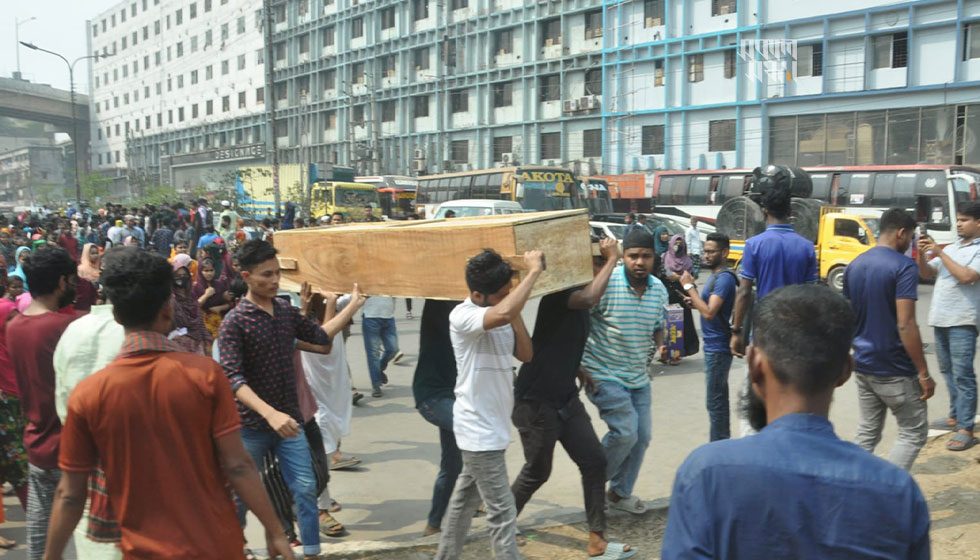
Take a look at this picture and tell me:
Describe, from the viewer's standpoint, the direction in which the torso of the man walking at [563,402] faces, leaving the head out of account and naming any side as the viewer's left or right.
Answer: facing to the right of the viewer

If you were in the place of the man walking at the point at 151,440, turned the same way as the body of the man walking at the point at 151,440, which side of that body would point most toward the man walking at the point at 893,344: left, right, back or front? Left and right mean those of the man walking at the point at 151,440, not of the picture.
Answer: right

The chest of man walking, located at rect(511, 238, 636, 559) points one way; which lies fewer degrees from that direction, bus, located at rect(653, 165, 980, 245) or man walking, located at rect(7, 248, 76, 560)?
the bus

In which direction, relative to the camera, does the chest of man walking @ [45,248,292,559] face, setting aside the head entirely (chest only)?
away from the camera

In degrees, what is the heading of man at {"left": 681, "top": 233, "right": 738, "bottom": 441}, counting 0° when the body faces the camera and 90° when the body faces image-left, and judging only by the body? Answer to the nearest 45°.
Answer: approximately 90°

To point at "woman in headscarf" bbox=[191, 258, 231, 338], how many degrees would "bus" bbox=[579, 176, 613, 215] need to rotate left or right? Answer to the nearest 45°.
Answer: approximately 45° to its right
